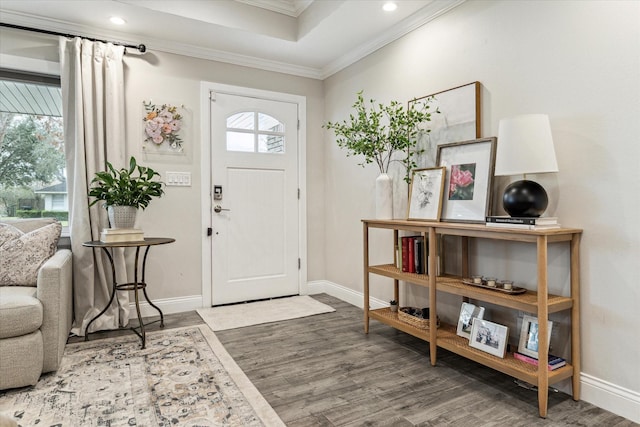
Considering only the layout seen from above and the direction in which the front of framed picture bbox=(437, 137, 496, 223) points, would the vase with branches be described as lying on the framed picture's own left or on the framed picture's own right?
on the framed picture's own right

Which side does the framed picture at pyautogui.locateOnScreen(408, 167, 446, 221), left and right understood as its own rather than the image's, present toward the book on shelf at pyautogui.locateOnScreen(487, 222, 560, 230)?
left

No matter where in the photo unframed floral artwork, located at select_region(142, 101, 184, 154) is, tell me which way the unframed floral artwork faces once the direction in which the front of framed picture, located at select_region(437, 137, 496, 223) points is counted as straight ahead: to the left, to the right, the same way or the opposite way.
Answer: to the left

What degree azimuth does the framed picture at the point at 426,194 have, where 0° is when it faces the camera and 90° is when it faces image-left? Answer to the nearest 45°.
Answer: approximately 45°

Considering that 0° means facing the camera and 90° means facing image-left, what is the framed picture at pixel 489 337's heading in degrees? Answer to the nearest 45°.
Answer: approximately 45°

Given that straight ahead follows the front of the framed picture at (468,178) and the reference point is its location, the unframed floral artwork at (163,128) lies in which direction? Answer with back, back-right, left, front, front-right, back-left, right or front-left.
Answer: front-right

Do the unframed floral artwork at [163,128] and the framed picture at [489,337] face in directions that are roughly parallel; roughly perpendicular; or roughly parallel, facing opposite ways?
roughly perpendicular

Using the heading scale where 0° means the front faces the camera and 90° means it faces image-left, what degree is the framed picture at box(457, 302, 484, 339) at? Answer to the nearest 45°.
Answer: approximately 45°
